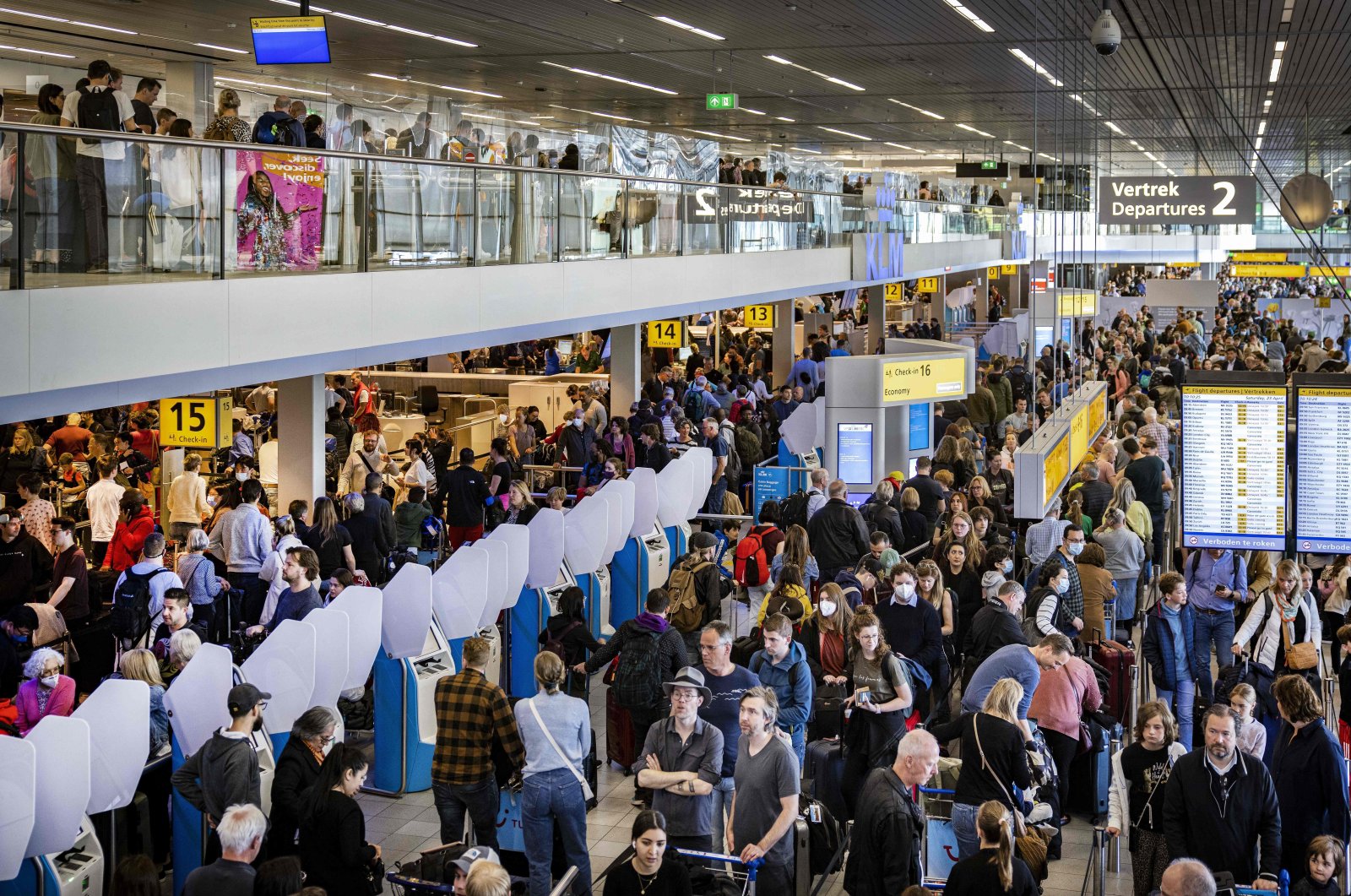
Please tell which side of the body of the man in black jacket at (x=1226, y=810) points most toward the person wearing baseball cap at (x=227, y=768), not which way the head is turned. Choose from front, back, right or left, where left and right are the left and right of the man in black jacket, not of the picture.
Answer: right

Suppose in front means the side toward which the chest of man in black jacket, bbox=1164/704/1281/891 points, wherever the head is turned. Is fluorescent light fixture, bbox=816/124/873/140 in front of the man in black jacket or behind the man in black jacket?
behind

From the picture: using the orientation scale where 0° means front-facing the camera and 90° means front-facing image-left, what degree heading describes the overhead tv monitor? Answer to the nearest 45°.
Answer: approximately 0°

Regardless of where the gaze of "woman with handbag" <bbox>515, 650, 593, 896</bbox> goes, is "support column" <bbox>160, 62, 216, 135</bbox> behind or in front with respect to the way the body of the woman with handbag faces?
in front

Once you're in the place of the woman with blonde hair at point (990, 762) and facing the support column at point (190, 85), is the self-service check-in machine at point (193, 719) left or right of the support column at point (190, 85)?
left

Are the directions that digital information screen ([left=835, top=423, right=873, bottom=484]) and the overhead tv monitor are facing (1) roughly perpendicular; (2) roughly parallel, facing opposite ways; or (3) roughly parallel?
roughly parallel

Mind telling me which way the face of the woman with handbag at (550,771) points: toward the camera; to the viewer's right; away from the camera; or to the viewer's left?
away from the camera

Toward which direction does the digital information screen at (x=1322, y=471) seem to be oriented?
toward the camera

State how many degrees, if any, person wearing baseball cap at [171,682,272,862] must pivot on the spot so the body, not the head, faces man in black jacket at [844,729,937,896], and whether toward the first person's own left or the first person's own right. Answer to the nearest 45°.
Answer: approximately 90° to the first person's own right

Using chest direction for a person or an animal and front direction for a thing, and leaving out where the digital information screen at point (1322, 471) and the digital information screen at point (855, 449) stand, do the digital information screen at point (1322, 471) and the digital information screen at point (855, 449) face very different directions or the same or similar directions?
same or similar directions

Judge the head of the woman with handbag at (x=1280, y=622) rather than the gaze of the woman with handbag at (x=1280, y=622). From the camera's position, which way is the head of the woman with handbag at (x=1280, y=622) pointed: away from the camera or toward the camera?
toward the camera

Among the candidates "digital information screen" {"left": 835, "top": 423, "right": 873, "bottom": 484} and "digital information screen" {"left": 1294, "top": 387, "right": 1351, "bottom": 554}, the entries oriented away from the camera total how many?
0

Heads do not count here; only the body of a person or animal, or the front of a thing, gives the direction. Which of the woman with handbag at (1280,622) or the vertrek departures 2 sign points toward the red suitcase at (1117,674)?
the vertrek departures 2 sign

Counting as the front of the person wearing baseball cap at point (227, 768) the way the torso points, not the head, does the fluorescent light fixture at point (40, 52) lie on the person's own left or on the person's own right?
on the person's own left

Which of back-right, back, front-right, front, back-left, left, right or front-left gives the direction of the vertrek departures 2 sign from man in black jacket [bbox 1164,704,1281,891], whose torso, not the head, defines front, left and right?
back

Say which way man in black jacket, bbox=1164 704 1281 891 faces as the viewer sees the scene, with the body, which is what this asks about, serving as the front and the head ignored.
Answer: toward the camera
